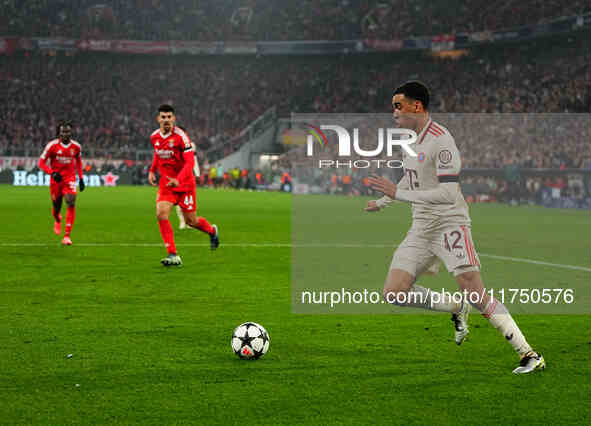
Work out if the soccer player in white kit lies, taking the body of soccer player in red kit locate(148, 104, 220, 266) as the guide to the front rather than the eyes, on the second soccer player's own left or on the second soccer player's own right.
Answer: on the second soccer player's own left

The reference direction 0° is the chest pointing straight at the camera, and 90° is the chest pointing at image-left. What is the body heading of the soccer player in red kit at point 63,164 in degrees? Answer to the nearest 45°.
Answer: approximately 0°

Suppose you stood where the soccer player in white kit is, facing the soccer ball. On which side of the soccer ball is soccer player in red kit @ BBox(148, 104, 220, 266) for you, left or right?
right

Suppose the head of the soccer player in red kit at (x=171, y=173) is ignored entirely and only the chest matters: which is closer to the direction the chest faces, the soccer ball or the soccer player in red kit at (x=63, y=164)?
the soccer ball
